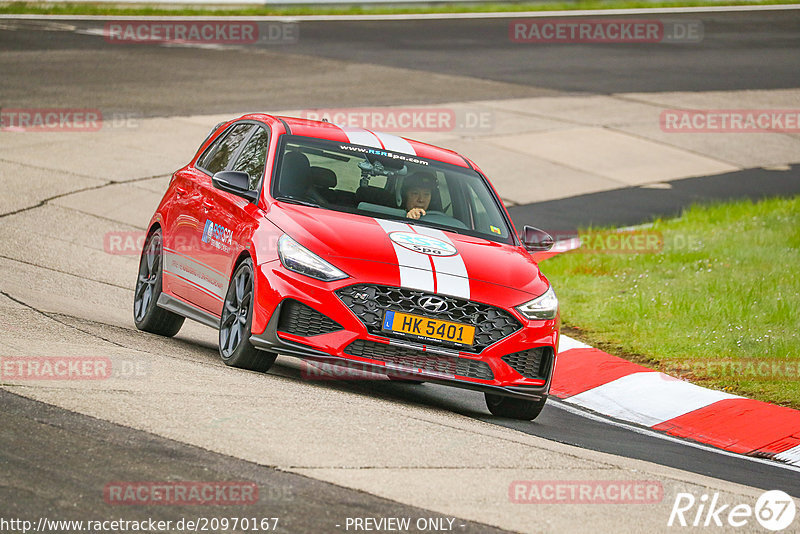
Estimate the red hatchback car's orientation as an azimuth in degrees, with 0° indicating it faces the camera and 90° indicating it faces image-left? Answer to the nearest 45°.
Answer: approximately 315°
